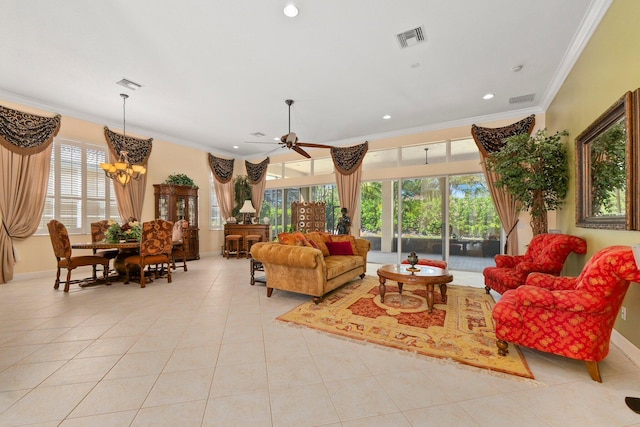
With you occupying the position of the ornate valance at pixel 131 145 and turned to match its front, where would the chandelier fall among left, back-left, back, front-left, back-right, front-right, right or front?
front-right

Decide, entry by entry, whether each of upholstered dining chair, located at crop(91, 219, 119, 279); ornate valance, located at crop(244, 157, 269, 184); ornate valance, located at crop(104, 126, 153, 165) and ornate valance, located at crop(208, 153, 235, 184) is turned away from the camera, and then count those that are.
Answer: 0

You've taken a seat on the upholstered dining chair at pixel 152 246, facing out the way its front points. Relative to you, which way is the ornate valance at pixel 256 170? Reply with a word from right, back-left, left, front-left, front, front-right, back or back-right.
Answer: right

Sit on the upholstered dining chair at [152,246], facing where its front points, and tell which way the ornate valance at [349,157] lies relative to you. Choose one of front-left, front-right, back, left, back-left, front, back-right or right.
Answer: back-right

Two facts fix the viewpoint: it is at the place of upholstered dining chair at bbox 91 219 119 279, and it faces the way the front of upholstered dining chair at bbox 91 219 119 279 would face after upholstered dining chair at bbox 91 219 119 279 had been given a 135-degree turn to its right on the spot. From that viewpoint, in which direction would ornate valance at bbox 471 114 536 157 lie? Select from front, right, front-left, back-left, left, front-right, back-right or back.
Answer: back-left

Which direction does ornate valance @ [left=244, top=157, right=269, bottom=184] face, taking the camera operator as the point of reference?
facing the viewer and to the left of the viewer

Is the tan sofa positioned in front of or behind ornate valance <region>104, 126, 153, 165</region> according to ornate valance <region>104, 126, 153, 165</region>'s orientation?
in front

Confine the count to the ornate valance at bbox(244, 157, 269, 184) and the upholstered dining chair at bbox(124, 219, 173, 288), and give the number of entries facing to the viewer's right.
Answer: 0

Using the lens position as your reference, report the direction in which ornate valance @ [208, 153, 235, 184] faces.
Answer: facing the viewer and to the right of the viewer

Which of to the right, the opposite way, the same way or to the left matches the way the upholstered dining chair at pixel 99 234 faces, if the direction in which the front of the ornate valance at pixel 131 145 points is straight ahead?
the same way

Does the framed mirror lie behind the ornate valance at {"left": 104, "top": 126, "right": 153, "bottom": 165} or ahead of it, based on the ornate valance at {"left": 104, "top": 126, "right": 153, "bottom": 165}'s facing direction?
ahead

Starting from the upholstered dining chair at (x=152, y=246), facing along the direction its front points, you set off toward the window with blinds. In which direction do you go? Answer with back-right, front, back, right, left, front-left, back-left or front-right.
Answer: front

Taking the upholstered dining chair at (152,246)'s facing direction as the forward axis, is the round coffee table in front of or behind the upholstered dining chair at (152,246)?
behind

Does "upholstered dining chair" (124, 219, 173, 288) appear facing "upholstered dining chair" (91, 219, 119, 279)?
yes

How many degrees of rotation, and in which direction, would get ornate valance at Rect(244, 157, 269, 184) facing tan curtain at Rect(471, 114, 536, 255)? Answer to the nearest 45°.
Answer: approximately 90° to its left
